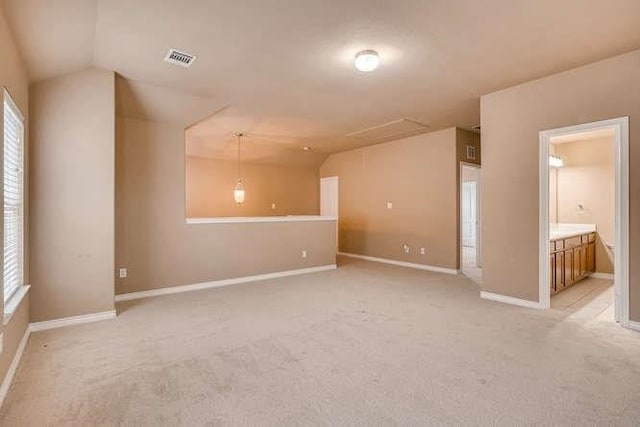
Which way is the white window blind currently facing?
to the viewer's right

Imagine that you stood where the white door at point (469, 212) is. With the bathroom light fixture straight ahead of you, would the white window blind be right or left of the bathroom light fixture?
right

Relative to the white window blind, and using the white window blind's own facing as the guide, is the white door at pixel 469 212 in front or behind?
in front

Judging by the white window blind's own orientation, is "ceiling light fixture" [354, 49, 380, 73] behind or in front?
in front

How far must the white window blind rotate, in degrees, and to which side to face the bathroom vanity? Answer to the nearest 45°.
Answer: approximately 45° to its right
